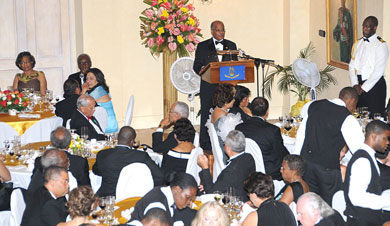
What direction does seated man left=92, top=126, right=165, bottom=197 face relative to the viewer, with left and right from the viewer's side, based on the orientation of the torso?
facing away from the viewer

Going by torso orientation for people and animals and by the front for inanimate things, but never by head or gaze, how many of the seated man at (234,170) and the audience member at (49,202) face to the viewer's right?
1

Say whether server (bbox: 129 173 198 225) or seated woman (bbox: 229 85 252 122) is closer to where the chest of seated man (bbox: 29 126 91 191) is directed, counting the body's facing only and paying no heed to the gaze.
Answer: the seated woman

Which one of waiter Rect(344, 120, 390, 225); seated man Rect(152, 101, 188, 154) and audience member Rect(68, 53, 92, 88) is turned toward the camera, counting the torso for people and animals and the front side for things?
audience member Rect(68, 53, 92, 88)

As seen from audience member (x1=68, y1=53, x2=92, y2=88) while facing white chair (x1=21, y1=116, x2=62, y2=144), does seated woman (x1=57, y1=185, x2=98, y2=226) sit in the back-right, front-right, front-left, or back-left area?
front-left

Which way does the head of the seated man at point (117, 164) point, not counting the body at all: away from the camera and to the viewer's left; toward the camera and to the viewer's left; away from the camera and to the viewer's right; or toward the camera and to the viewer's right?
away from the camera and to the viewer's right

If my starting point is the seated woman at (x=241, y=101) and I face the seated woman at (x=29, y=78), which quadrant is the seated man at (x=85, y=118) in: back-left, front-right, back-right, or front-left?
front-left

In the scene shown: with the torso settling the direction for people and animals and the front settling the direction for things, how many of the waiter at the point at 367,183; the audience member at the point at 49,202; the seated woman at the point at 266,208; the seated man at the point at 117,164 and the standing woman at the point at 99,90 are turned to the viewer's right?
2

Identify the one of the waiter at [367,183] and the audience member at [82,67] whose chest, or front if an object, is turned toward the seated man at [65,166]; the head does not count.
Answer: the audience member at [82,67]
